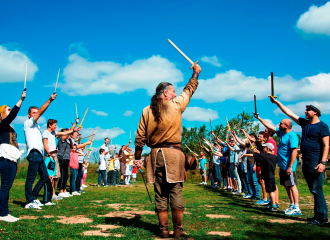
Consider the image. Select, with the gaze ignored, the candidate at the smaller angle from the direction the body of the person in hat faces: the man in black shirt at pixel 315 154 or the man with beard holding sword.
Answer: the man with beard holding sword

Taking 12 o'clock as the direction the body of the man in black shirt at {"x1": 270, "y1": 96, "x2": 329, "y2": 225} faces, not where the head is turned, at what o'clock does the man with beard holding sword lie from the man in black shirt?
The man with beard holding sword is roughly at 12 o'clock from the man in black shirt.

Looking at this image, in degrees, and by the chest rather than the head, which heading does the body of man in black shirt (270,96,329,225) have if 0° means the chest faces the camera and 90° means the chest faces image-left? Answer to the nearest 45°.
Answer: approximately 45°
